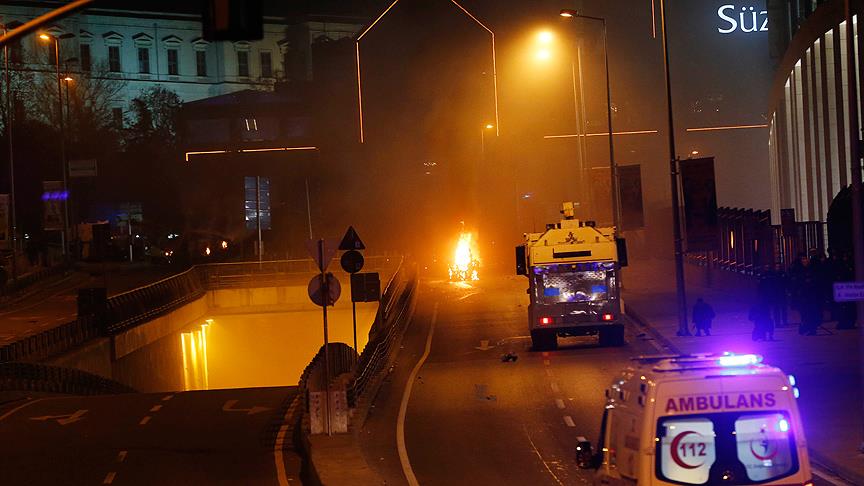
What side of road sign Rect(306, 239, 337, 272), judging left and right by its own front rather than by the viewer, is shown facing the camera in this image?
back

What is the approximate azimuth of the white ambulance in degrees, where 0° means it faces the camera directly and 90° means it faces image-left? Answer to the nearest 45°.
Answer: approximately 180°

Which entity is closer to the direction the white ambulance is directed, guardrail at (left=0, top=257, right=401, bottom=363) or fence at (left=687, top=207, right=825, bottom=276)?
the fence

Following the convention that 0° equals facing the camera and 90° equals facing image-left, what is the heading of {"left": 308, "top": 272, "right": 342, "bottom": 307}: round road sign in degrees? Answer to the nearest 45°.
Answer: approximately 180°

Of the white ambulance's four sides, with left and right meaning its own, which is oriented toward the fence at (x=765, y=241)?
front

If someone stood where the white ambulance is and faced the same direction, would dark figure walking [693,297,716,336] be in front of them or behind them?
in front

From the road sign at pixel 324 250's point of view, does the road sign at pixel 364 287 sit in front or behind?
in front

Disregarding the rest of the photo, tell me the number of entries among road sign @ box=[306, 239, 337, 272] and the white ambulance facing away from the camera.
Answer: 2
